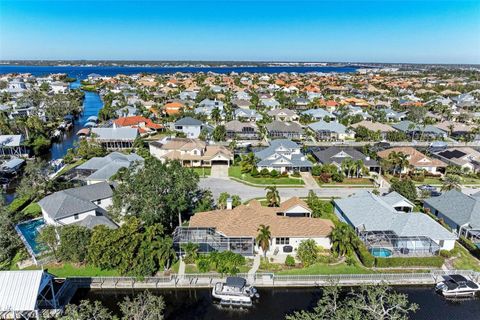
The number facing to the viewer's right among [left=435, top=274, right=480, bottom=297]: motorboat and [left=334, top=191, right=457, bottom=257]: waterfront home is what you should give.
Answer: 1

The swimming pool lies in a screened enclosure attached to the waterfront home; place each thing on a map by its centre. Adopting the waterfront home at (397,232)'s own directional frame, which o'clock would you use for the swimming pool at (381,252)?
The swimming pool is roughly at 7 o'clock from the waterfront home.

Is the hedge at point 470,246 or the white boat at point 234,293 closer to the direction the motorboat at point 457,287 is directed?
the hedge

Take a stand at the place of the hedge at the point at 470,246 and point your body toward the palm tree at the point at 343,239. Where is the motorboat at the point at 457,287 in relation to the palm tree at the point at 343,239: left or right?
left

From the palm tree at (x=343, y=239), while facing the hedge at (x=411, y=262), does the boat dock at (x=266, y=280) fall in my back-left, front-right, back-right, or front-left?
back-right

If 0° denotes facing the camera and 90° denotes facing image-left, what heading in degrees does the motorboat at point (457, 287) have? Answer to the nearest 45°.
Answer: approximately 270°

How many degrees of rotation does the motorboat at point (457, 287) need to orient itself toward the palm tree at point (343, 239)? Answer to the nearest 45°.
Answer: approximately 180°

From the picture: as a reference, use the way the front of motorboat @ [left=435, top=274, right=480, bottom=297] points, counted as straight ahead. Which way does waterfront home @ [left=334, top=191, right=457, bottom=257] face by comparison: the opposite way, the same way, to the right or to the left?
to the left

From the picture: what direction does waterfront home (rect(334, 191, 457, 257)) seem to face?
away from the camera
